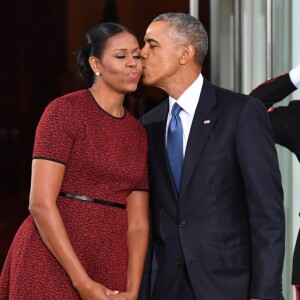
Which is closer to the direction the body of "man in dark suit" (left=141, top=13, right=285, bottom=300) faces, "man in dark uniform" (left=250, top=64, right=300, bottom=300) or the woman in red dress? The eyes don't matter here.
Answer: the woman in red dress

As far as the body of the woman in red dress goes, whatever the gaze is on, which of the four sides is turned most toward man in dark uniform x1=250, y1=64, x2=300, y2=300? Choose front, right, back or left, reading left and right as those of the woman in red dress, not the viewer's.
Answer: left

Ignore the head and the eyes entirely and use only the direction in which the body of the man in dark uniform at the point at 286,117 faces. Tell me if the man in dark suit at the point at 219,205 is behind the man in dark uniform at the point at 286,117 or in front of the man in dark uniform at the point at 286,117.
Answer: in front

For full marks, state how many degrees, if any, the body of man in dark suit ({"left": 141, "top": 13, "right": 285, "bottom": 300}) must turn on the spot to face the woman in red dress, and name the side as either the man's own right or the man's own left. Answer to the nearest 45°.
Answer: approximately 45° to the man's own right

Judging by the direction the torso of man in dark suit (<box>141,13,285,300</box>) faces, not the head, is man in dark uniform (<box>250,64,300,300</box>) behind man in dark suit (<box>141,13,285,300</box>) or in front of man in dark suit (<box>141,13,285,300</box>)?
behind

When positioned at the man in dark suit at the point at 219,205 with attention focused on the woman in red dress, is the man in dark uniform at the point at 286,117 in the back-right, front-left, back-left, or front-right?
back-right
